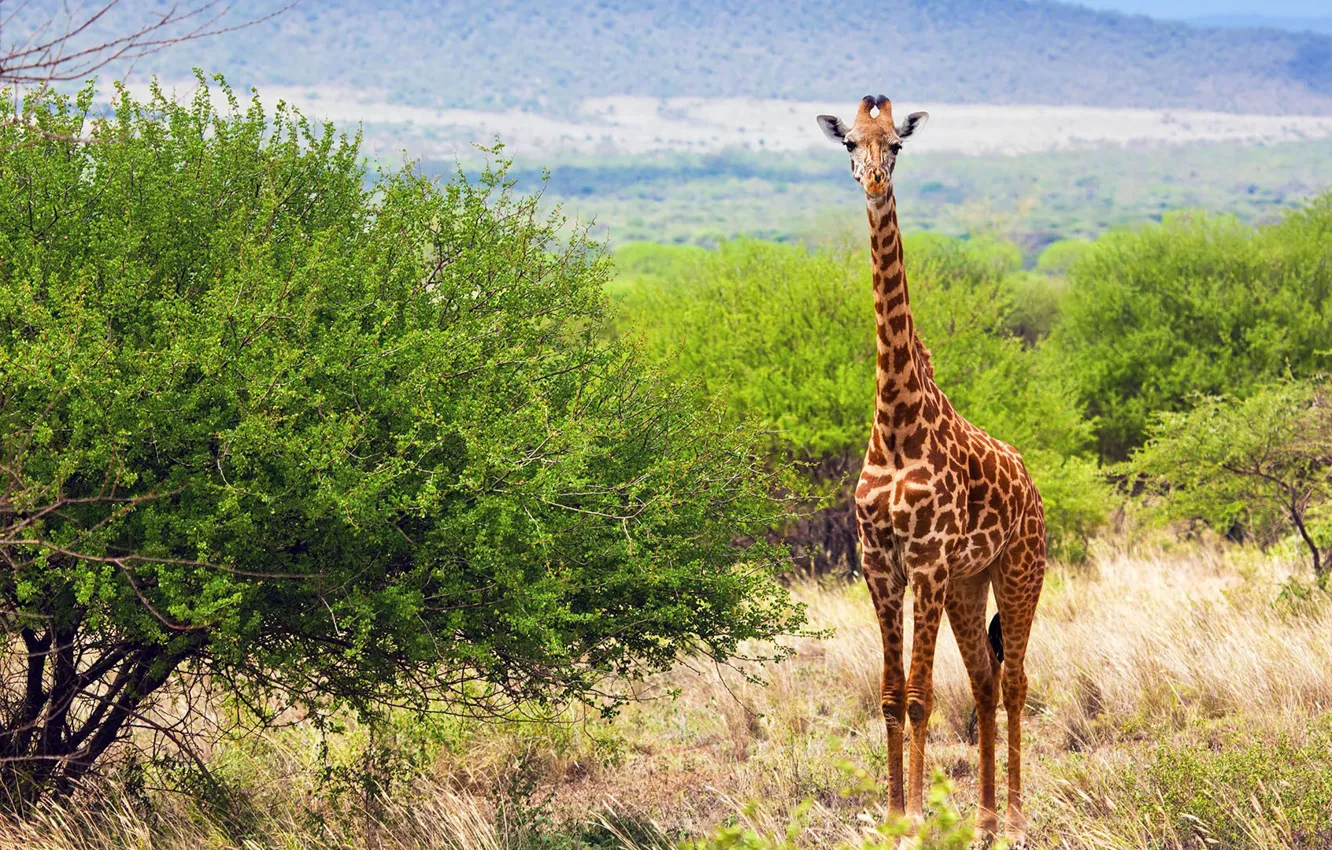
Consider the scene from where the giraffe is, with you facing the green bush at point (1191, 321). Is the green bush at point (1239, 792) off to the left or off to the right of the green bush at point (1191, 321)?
right

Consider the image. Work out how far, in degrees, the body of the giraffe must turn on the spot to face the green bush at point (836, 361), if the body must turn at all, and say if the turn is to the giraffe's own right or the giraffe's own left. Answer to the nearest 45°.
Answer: approximately 135° to the giraffe's own right

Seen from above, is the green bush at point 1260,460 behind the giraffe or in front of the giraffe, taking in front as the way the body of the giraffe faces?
behind

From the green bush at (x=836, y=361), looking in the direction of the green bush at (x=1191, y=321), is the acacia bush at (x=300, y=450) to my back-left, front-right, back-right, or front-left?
back-right

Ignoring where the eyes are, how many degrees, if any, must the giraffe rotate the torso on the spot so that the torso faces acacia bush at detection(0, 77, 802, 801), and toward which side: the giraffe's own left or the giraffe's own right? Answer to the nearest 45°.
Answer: approximately 45° to the giraffe's own right

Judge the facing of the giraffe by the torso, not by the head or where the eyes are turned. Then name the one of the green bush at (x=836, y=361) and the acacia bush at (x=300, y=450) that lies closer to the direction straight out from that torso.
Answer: the acacia bush

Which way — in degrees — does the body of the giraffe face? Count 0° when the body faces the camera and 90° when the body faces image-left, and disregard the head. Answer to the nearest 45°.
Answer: approximately 45°
